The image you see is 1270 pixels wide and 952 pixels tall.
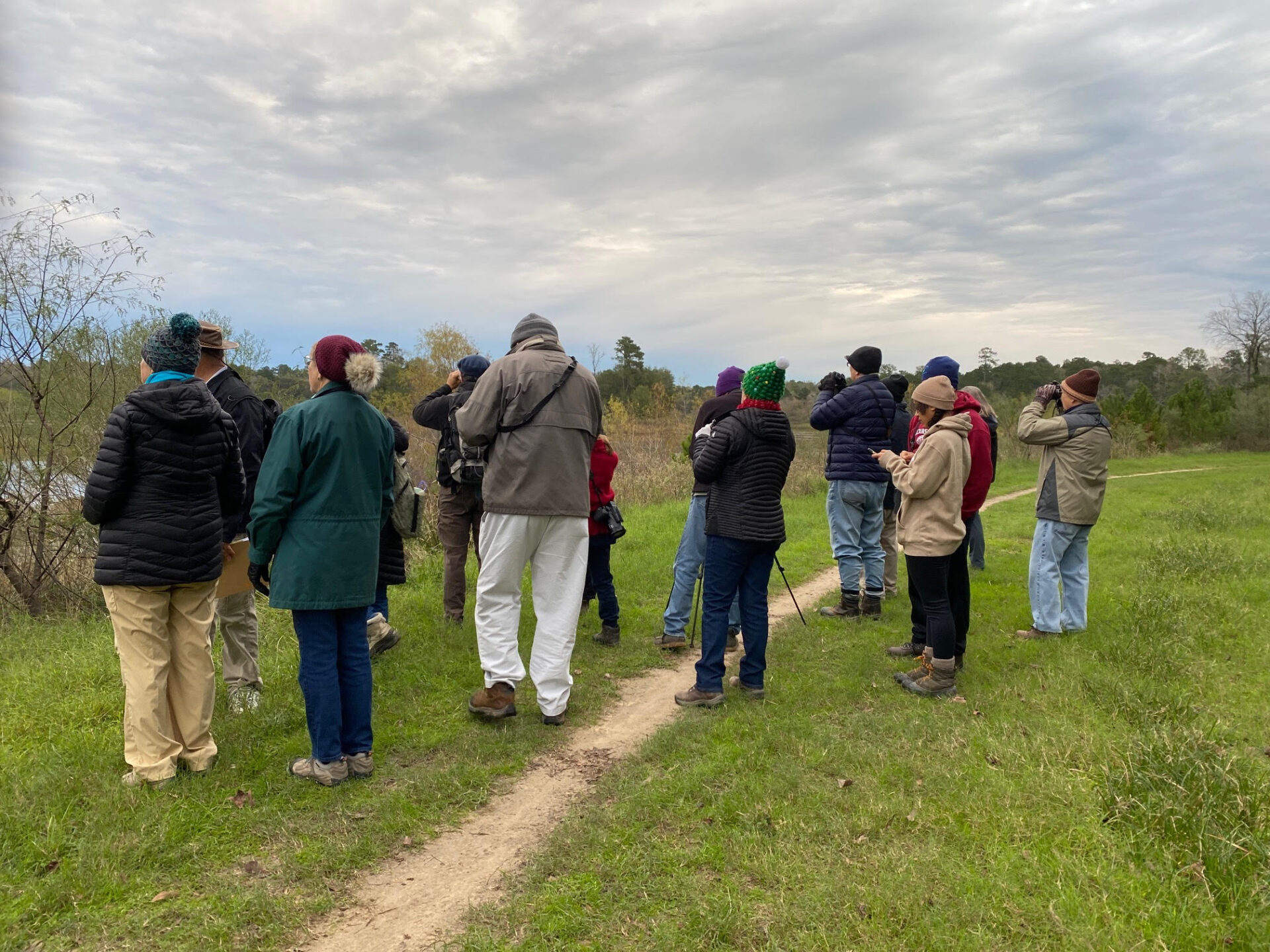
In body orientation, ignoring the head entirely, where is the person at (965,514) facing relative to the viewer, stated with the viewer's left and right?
facing to the left of the viewer

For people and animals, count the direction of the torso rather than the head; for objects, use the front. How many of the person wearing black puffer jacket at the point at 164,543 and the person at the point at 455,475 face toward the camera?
0

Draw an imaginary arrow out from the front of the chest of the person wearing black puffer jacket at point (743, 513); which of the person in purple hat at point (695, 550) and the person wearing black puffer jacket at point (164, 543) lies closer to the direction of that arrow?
the person in purple hat

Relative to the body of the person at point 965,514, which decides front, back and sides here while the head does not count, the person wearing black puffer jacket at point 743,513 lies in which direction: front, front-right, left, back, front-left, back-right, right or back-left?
front-left

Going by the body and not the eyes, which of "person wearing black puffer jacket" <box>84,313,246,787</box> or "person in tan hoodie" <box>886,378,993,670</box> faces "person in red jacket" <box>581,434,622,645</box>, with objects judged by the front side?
"person in tan hoodie" <box>886,378,993,670</box>

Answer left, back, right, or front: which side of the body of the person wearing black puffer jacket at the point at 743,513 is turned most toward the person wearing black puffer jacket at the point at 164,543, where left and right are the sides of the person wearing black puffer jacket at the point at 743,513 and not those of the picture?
left

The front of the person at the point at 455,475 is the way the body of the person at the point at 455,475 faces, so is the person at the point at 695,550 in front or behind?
behind

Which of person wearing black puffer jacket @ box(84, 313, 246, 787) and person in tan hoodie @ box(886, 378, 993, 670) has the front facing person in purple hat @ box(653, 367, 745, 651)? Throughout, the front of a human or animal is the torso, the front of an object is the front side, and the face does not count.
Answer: person in tan hoodie @ box(886, 378, 993, 670)

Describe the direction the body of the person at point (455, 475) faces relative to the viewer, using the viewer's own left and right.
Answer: facing away from the viewer and to the left of the viewer
